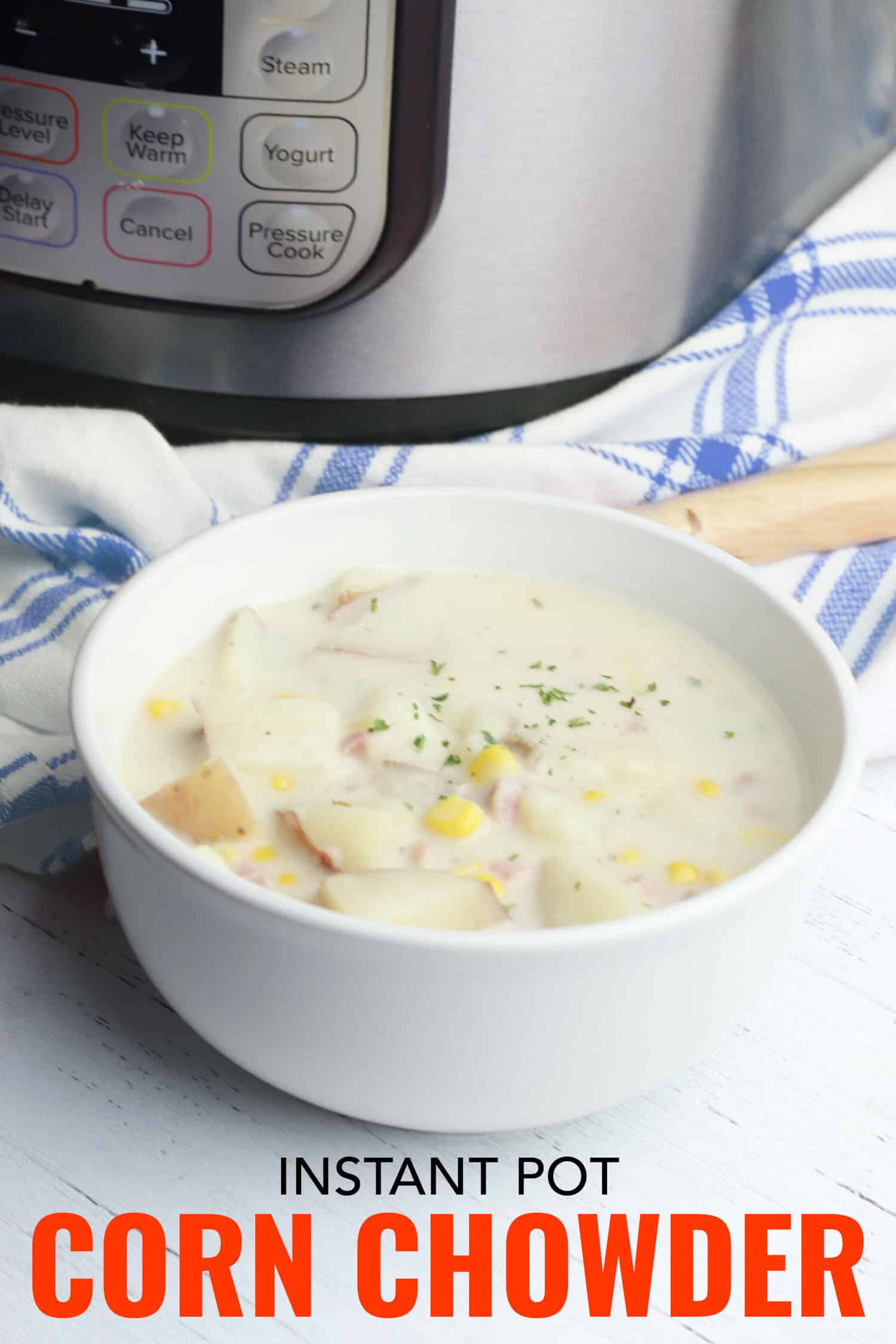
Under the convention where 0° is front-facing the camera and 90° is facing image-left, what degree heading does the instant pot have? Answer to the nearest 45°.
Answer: approximately 45°
